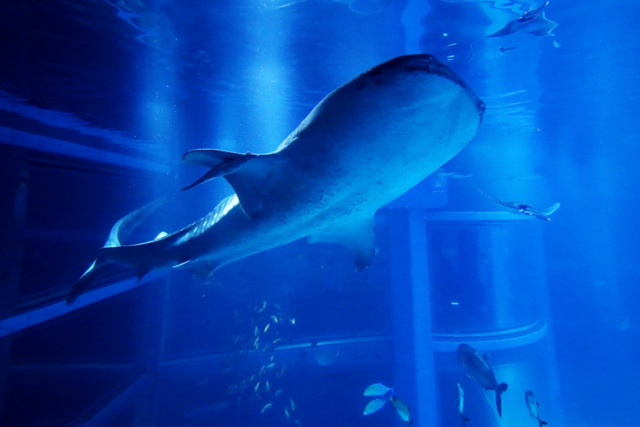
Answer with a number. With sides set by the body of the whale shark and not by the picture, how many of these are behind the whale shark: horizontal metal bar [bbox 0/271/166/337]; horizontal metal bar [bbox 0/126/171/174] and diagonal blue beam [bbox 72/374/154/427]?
3

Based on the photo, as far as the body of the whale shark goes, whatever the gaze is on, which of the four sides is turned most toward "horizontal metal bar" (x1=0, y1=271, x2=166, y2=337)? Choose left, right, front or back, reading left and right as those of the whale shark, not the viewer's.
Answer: back

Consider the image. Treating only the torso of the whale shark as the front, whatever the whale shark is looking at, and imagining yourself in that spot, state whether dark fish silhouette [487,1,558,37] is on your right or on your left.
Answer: on your left

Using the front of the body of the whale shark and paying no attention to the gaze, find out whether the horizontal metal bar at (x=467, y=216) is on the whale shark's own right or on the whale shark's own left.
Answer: on the whale shark's own left
